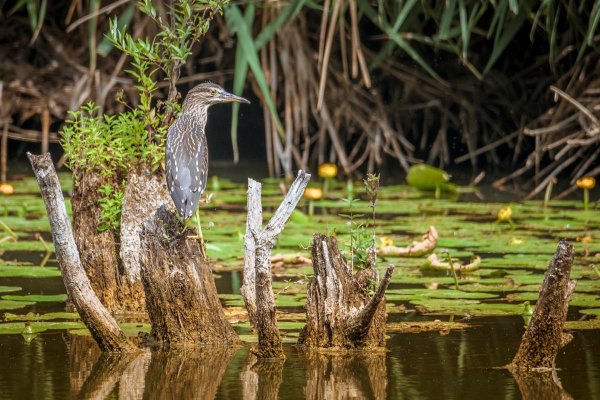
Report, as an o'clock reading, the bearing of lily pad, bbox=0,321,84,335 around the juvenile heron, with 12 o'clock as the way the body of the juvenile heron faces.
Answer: The lily pad is roughly at 8 o'clock from the juvenile heron.

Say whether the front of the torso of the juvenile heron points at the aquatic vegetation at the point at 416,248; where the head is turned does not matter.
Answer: yes

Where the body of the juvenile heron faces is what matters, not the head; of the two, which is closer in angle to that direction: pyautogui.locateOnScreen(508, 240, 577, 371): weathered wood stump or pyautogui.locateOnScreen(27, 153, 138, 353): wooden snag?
the weathered wood stump

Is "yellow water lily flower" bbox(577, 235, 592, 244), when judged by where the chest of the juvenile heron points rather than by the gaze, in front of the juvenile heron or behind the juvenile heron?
in front

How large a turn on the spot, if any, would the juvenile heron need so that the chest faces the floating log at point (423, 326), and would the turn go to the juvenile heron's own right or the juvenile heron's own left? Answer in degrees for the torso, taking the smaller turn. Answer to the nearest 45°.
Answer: approximately 45° to the juvenile heron's own right

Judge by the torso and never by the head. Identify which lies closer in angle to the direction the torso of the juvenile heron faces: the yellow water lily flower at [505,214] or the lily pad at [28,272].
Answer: the yellow water lily flower

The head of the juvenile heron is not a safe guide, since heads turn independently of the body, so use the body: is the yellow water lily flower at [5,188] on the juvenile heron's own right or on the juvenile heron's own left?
on the juvenile heron's own left

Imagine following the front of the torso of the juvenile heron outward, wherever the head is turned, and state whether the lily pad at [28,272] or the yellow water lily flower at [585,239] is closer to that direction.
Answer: the yellow water lily flower

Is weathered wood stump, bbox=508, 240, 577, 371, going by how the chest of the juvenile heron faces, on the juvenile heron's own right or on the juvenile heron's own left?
on the juvenile heron's own right

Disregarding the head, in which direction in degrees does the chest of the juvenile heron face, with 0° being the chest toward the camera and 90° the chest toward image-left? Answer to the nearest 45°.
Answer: approximately 225°

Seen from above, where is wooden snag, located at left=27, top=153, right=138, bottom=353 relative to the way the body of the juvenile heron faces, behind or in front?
behind

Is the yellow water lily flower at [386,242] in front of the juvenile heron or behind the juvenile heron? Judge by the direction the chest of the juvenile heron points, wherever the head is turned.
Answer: in front
